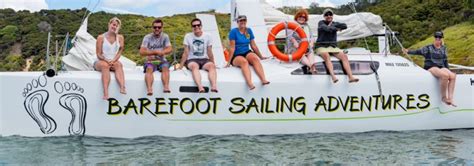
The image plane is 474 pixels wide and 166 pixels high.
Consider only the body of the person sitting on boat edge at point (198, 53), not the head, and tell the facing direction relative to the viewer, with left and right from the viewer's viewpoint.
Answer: facing the viewer

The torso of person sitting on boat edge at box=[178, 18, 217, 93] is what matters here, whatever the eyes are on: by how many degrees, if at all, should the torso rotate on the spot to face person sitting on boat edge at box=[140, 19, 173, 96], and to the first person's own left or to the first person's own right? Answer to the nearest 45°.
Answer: approximately 90° to the first person's own right

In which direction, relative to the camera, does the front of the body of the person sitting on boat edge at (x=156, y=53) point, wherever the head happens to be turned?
toward the camera

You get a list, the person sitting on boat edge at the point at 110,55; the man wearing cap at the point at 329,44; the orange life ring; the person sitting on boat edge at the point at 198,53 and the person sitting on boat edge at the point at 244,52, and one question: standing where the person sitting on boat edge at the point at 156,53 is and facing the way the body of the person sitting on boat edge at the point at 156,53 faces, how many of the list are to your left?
4

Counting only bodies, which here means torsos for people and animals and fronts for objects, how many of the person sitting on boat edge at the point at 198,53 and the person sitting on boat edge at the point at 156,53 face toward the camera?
2

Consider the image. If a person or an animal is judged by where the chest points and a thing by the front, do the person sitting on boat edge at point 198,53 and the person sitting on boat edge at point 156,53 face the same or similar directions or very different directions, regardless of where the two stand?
same or similar directions

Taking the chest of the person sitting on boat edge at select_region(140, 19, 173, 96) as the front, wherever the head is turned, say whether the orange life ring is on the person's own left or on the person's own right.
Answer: on the person's own left

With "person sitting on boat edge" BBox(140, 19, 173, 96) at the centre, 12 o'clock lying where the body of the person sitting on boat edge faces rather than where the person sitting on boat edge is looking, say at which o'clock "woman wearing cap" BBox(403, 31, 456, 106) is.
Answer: The woman wearing cap is roughly at 9 o'clock from the person sitting on boat edge.

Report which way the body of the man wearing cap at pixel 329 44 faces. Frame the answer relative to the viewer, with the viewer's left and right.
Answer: facing the viewer and to the right of the viewer

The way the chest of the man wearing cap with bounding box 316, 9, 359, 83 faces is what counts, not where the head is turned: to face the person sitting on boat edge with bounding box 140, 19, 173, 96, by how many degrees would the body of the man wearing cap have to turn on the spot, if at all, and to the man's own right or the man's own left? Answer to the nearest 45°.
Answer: approximately 90° to the man's own right

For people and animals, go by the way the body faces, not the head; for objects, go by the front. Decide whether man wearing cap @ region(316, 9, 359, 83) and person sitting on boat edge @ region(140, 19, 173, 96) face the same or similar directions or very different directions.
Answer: same or similar directions

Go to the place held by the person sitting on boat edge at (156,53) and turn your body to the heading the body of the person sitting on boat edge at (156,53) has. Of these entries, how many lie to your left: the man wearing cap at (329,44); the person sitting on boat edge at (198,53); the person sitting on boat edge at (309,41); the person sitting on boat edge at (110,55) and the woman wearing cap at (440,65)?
4
